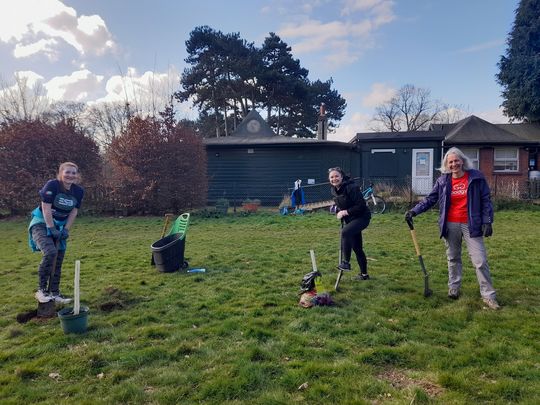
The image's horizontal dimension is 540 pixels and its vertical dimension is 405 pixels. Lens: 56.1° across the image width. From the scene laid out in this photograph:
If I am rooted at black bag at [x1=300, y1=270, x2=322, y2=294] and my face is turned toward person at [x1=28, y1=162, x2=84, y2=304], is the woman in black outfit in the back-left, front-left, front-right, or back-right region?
back-right

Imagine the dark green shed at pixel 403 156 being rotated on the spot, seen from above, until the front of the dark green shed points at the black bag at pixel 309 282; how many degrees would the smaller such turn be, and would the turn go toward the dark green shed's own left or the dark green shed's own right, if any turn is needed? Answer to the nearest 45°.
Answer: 0° — it already faces it

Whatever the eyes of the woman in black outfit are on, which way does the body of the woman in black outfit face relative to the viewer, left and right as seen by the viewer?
facing the viewer and to the left of the viewer

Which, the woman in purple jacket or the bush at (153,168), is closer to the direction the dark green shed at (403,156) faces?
the woman in purple jacket

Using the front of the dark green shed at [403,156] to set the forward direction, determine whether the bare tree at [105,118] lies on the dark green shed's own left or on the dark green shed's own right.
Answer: on the dark green shed's own right

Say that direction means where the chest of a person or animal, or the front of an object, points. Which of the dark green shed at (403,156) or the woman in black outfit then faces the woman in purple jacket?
the dark green shed

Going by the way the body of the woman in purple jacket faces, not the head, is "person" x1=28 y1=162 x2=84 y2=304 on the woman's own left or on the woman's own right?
on the woman's own right

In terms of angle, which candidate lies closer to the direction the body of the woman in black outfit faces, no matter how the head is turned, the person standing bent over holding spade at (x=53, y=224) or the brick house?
the person standing bent over holding spade

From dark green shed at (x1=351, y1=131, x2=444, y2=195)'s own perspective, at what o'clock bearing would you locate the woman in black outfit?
The woman in black outfit is roughly at 12 o'clock from the dark green shed.

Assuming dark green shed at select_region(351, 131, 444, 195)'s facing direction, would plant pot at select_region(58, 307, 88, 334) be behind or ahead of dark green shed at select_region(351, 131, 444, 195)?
ahead

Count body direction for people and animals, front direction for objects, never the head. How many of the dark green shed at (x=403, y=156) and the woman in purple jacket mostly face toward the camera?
2

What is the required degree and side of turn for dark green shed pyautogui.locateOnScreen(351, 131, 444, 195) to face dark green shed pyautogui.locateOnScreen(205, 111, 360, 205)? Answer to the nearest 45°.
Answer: approximately 90° to its right

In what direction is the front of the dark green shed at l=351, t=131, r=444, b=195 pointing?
toward the camera

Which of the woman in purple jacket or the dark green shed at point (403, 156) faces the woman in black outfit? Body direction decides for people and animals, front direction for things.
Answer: the dark green shed

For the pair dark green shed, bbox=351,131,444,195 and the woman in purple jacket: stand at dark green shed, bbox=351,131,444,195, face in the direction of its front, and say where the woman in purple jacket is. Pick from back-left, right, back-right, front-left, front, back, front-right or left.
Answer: front
